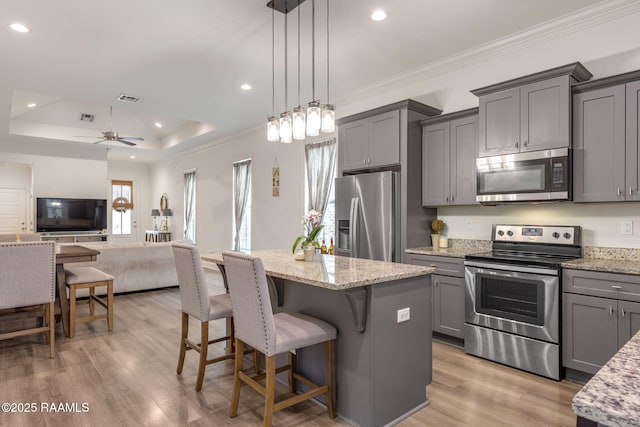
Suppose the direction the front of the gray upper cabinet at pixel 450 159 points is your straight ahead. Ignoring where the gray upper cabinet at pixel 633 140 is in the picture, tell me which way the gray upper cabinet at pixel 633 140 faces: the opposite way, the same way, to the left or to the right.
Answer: the same way

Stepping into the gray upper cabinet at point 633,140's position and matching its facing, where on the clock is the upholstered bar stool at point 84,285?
The upholstered bar stool is roughly at 2 o'clock from the gray upper cabinet.

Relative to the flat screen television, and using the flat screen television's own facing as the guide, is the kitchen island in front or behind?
in front

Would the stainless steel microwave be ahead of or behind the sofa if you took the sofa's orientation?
behind

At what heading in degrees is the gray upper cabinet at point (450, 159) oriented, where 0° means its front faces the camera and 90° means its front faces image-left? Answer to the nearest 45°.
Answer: approximately 45°

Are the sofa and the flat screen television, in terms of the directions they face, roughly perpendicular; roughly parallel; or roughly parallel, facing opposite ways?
roughly parallel, facing opposite ways

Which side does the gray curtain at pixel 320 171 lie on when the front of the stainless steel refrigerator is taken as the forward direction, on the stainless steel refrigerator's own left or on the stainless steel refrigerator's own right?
on the stainless steel refrigerator's own right

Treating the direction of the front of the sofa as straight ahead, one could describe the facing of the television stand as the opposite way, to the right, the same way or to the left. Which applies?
the opposite way

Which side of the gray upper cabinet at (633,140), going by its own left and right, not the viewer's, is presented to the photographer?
front

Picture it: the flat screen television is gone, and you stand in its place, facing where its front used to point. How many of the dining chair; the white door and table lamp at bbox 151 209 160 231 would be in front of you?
1

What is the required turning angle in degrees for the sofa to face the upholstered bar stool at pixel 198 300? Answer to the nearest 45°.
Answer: approximately 180°

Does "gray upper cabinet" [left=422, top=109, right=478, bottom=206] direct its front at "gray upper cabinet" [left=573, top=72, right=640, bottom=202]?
no

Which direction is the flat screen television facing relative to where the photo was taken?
toward the camera

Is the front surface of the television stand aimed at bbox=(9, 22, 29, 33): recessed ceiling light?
yes

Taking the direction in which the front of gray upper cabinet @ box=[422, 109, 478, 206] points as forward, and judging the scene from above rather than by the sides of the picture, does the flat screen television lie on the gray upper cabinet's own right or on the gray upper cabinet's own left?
on the gray upper cabinet's own right

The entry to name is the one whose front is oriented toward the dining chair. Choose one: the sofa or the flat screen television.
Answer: the flat screen television

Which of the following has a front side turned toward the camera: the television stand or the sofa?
the television stand

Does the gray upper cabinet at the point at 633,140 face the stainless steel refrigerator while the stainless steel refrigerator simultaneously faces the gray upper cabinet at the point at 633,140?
no

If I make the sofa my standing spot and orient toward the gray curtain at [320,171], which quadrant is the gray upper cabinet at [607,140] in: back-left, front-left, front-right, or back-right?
front-right

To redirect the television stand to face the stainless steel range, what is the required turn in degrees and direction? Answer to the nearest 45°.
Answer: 0° — it already faces it

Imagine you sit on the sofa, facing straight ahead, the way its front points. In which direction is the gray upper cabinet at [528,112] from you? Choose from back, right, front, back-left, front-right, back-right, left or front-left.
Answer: back-right

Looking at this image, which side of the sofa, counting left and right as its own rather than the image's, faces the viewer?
back

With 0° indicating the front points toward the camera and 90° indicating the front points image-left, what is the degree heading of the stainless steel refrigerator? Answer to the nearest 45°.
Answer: approximately 45°

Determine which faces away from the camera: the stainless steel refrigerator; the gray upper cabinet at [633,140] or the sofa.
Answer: the sofa
